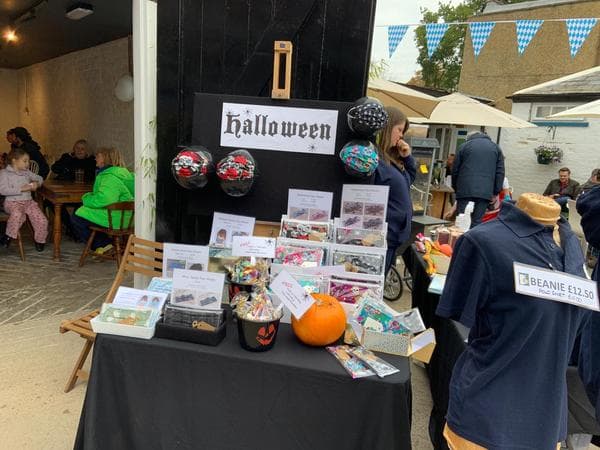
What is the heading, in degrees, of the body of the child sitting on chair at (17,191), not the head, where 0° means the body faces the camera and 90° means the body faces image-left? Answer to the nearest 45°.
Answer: approximately 315°

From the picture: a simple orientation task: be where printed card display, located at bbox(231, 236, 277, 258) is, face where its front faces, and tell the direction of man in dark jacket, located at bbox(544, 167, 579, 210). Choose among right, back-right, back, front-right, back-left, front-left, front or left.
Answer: back-left

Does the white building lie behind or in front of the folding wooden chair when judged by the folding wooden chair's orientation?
behind

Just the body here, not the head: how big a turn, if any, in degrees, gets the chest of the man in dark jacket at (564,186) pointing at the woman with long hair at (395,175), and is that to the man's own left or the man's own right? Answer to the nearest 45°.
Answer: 0° — they already face them

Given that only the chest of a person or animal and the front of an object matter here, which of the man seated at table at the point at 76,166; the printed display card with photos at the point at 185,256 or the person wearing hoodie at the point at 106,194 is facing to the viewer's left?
the person wearing hoodie

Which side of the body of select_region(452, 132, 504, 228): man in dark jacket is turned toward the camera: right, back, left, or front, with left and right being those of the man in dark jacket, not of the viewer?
back

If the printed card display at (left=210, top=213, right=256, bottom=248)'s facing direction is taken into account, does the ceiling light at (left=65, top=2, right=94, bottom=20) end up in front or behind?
behind

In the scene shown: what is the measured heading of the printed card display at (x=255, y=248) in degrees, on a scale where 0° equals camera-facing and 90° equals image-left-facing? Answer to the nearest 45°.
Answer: approximately 0°

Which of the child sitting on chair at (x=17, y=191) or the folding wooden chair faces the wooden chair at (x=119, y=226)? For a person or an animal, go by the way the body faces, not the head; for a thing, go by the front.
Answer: the child sitting on chair

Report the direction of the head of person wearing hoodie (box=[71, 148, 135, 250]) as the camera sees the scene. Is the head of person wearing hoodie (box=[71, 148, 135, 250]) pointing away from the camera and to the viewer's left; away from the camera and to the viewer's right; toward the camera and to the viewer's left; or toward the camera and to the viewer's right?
away from the camera and to the viewer's left
